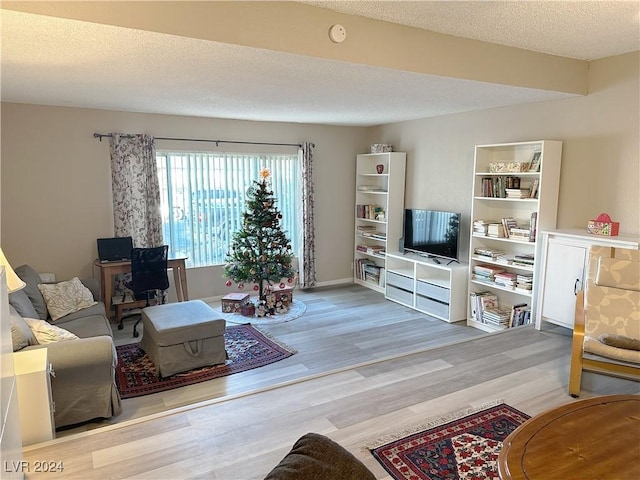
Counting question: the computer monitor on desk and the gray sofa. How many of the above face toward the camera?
1

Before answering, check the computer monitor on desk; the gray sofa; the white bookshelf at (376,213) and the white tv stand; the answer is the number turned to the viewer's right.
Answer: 1

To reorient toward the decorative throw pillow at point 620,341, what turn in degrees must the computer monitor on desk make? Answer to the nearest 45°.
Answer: approximately 45° to its left

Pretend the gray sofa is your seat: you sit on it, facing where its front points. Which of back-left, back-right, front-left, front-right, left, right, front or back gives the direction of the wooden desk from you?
left

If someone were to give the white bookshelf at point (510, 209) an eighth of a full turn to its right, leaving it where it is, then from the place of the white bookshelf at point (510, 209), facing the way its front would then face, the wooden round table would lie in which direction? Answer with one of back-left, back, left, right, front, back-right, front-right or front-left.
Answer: left

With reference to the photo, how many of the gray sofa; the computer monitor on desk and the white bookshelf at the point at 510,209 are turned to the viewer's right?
1

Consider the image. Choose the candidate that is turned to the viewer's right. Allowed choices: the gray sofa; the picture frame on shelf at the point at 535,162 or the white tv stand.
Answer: the gray sofa

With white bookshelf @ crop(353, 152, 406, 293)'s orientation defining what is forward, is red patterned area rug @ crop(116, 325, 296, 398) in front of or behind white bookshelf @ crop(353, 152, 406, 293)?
in front

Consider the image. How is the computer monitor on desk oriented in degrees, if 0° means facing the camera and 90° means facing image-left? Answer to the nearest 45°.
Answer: approximately 0°

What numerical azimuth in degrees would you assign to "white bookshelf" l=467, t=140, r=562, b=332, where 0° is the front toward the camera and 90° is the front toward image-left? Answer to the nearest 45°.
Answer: approximately 45°

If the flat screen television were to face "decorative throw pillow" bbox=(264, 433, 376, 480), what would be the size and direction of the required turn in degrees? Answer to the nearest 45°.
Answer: approximately 45° to its left

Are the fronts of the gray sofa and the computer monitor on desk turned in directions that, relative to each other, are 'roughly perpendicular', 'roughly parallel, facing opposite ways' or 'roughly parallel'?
roughly perpendicular

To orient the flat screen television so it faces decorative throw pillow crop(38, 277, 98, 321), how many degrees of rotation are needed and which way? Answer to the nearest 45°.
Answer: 0° — it already faces it
